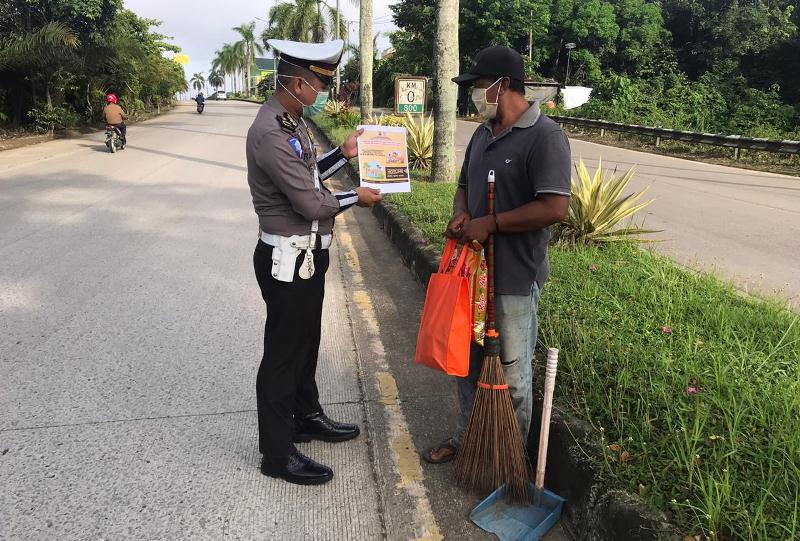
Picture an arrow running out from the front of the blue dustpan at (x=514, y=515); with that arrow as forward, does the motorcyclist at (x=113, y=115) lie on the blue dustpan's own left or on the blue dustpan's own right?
on the blue dustpan's own right

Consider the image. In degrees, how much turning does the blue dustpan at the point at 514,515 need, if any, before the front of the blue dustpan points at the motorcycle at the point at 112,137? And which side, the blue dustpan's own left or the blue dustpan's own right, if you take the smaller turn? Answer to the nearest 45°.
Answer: approximately 90° to the blue dustpan's own right

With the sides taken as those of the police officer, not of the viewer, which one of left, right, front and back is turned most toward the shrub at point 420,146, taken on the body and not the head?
left

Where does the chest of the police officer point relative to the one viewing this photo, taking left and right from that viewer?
facing to the right of the viewer

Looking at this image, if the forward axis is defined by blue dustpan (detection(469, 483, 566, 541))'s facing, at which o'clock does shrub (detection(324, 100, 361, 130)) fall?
The shrub is roughly at 4 o'clock from the blue dustpan.

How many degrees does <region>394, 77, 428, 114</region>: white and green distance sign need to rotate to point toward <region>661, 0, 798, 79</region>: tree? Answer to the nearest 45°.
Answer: approximately 135° to its left

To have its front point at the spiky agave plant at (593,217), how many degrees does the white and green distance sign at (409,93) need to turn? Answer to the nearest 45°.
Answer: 0° — it already faces it

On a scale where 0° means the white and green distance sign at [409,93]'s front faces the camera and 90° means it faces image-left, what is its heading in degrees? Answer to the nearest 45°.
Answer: approximately 0°

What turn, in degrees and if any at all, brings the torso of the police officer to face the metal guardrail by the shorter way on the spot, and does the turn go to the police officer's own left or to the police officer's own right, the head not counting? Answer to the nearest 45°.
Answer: approximately 45° to the police officer's own left

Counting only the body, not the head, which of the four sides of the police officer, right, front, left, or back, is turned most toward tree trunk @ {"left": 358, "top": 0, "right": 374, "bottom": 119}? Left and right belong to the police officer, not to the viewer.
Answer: left
